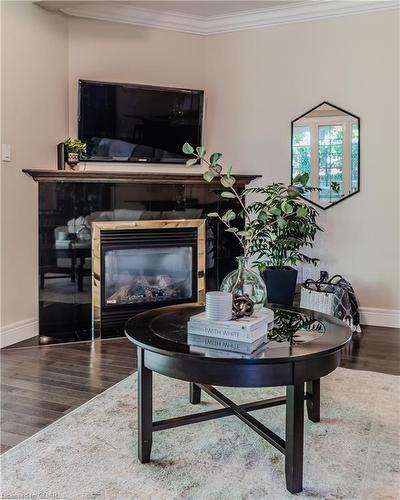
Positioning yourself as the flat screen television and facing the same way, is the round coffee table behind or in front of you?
in front

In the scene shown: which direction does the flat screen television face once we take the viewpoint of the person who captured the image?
facing the viewer and to the right of the viewer

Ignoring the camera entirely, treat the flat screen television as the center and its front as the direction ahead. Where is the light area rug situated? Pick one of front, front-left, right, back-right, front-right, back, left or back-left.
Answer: front-right

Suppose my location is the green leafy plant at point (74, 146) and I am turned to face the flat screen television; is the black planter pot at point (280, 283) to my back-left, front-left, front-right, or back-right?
front-right
